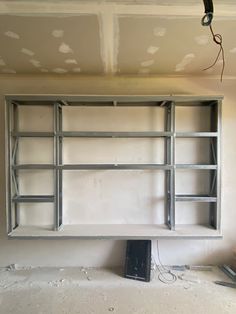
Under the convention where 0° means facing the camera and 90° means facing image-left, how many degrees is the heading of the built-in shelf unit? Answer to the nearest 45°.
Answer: approximately 0°
